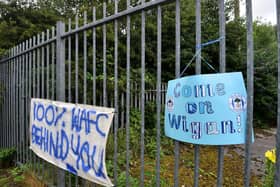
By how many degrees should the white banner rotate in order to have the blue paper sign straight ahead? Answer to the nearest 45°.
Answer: approximately 90° to its left

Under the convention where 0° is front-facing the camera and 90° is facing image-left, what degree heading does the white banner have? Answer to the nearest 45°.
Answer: approximately 45°

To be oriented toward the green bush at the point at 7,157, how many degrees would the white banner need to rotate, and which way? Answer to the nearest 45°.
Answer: approximately 90° to its right
